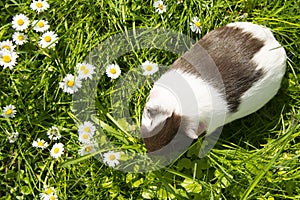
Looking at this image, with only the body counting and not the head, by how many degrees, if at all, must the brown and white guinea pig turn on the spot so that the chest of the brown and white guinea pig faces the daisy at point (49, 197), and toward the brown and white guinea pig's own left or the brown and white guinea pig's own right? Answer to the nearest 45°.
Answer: approximately 45° to the brown and white guinea pig's own right

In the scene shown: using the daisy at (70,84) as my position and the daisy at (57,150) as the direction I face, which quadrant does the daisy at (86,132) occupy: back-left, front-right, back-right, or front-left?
front-left

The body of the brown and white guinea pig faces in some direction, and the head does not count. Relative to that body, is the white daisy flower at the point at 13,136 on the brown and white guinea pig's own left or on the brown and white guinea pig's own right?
on the brown and white guinea pig's own right

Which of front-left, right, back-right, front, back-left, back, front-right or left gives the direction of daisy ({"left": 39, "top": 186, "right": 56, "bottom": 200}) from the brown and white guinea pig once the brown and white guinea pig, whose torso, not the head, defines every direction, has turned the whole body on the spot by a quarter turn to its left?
back-right

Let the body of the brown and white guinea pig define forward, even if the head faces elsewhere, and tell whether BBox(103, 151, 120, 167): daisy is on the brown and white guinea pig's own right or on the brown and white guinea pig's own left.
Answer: on the brown and white guinea pig's own right

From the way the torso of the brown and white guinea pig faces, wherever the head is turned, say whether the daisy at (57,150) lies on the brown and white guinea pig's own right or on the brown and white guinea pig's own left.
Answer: on the brown and white guinea pig's own right

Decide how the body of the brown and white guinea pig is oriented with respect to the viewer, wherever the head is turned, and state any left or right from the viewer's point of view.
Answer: facing the viewer and to the left of the viewer
